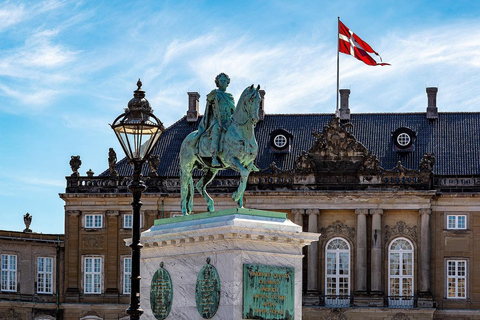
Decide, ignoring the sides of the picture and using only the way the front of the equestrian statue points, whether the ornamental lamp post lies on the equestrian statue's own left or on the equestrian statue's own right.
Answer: on the equestrian statue's own right
